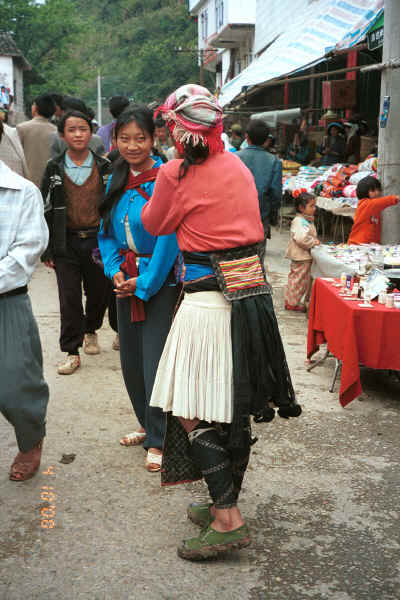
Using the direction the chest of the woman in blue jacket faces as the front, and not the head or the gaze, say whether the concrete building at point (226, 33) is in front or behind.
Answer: behind

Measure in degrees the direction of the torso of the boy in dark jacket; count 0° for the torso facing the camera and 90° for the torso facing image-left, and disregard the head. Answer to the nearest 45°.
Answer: approximately 0°

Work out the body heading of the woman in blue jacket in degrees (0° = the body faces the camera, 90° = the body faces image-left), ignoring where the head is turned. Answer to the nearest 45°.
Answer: approximately 45°
